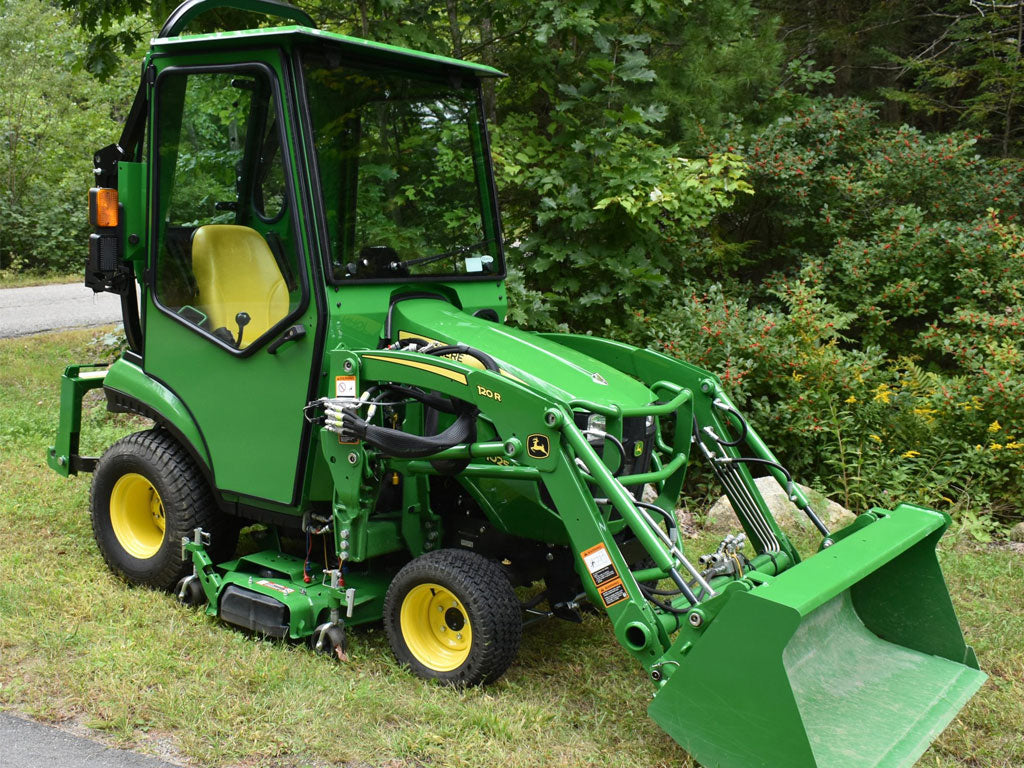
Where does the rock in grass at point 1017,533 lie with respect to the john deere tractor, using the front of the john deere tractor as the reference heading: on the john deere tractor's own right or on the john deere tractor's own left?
on the john deere tractor's own left

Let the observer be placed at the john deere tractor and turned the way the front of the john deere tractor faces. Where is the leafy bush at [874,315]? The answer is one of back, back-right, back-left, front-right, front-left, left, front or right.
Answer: left

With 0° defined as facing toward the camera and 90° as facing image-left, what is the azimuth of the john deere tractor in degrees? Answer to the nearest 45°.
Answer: approximately 315°

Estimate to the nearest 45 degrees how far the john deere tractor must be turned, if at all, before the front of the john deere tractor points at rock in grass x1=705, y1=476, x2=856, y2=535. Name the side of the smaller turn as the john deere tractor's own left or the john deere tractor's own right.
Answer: approximately 90° to the john deere tractor's own left

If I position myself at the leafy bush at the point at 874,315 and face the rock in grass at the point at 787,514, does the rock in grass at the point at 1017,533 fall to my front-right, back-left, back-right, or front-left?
front-left
